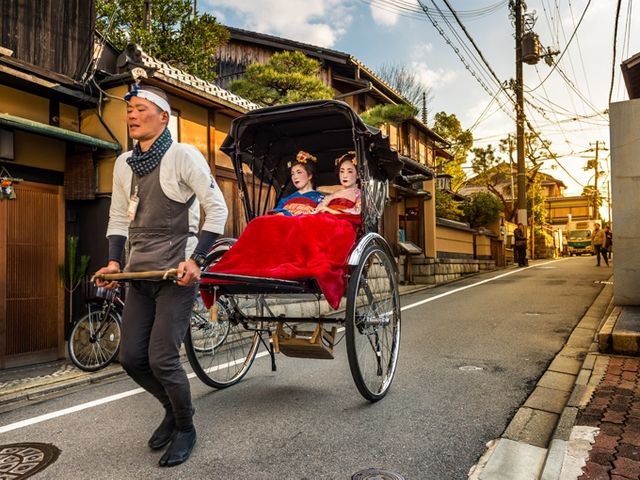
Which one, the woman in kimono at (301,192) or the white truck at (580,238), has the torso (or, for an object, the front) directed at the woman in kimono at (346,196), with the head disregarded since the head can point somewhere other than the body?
the white truck

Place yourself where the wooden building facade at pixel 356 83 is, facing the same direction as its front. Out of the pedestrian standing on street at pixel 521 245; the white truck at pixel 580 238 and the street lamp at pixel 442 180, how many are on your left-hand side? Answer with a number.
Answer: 3

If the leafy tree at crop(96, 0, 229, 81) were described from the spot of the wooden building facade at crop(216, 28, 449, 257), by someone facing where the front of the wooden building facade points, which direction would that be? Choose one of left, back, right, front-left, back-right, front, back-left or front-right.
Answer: right

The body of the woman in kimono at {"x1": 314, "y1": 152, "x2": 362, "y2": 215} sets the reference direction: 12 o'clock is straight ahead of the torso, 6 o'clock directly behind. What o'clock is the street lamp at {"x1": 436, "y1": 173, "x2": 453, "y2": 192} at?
The street lamp is roughly at 5 o'clock from the woman in kimono.

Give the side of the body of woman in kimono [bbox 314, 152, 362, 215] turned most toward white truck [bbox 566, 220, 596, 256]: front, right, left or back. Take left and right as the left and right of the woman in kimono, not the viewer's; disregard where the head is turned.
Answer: back

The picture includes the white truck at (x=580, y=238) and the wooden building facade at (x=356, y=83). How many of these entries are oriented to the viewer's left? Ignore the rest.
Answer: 0

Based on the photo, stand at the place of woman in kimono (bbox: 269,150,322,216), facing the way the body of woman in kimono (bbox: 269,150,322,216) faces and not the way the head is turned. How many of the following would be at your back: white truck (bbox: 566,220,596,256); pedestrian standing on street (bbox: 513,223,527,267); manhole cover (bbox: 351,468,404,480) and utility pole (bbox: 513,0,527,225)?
3

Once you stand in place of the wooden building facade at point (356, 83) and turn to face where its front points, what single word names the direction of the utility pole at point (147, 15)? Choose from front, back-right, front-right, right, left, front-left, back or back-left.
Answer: right

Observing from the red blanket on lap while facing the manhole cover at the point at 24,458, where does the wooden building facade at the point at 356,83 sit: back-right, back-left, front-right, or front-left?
back-right

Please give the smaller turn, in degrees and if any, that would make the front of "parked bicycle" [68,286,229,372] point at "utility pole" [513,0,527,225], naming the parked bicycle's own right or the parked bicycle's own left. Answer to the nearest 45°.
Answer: approximately 180°
